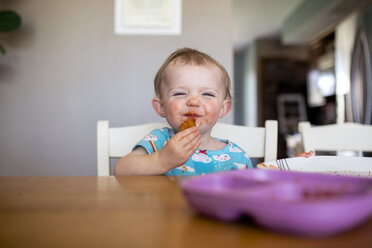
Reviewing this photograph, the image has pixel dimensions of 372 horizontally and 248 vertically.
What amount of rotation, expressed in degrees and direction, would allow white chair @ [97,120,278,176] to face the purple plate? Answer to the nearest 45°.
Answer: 0° — it already faces it

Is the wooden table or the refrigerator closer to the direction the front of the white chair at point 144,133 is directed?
the wooden table

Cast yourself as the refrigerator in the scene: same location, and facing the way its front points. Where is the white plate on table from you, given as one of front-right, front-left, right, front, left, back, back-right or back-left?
front-left

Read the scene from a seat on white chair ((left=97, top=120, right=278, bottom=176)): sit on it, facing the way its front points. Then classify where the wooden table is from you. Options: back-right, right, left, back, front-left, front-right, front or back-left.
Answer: front

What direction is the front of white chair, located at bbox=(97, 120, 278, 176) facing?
toward the camera

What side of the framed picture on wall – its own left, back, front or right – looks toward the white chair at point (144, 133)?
front

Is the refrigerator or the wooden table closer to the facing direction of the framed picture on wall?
the wooden table

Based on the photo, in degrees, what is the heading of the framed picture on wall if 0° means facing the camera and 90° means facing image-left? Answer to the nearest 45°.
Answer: approximately 0°

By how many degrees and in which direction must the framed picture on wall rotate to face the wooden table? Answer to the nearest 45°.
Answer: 0° — it already faces it

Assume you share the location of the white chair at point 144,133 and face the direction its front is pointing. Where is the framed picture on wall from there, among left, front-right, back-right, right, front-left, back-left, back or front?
back

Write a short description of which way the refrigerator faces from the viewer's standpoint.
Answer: facing the viewer and to the left of the viewer

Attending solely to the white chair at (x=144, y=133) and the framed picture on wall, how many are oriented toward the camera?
2

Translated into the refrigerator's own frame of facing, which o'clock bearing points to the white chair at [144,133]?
The white chair is roughly at 11 o'clock from the refrigerator.

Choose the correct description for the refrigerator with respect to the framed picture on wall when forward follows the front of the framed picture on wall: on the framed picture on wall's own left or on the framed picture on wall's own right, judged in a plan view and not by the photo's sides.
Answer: on the framed picture on wall's own left

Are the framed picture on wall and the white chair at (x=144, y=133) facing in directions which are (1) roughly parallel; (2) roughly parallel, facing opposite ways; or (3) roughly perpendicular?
roughly parallel
